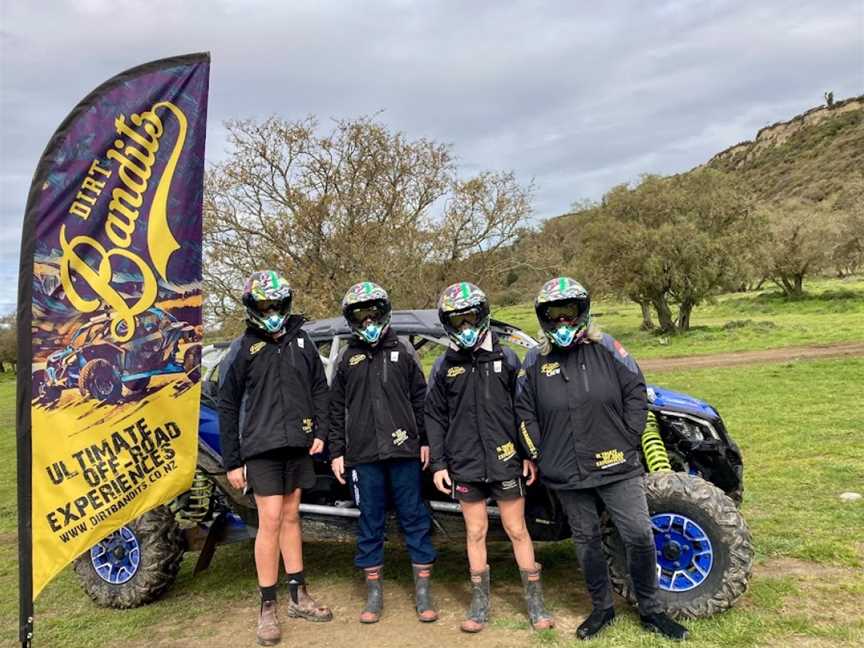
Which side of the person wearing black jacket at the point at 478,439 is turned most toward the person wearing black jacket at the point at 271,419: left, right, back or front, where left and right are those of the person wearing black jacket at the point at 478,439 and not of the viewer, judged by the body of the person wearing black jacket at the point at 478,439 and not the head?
right

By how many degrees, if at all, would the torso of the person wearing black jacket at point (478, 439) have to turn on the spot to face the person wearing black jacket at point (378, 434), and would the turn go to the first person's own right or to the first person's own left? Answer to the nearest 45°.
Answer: approximately 90° to the first person's own right

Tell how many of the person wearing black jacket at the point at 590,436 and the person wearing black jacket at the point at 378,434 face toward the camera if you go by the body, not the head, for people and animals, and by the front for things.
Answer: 2

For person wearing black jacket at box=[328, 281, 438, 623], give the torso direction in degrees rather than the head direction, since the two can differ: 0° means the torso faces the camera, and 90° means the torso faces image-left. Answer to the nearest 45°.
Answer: approximately 0°

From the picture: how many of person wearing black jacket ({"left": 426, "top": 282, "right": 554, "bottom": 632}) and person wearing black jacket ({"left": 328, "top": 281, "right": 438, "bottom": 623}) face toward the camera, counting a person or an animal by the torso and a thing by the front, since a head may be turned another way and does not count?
2

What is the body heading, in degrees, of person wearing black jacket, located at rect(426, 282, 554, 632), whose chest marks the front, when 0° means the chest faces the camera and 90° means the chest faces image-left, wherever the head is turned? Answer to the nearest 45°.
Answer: approximately 0°

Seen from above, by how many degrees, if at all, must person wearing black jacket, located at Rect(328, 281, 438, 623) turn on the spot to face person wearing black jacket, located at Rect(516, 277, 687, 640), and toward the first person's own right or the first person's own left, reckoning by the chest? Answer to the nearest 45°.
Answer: approximately 45° to the first person's own left

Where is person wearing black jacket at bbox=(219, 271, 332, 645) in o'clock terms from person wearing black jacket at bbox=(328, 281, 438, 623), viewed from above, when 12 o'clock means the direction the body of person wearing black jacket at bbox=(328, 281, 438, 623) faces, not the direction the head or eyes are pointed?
person wearing black jacket at bbox=(219, 271, 332, 645) is roughly at 3 o'clock from person wearing black jacket at bbox=(328, 281, 438, 623).
